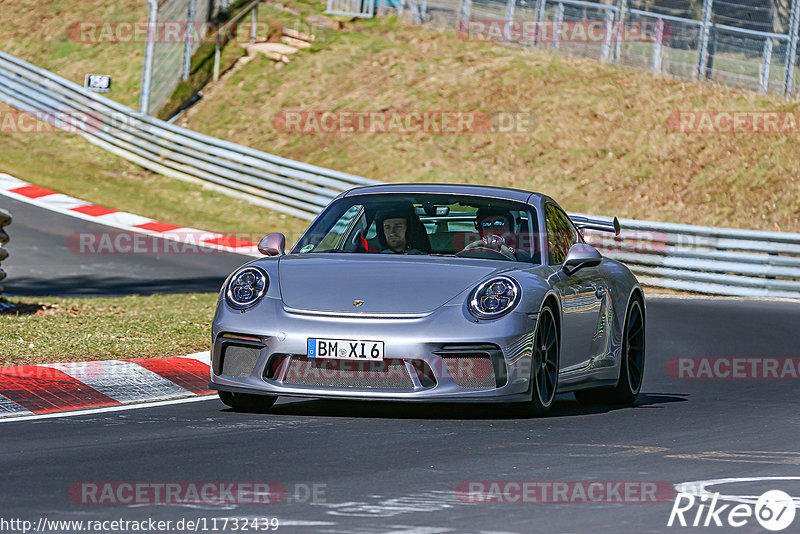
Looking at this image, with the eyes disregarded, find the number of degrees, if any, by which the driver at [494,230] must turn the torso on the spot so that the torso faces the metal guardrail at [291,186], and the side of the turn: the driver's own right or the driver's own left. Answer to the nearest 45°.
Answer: approximately 180°

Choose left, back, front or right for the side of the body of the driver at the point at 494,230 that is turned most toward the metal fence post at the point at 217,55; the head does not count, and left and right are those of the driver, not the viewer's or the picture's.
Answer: back

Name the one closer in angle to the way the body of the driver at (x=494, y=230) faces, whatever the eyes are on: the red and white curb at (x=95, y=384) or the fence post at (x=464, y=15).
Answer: the red and white curb

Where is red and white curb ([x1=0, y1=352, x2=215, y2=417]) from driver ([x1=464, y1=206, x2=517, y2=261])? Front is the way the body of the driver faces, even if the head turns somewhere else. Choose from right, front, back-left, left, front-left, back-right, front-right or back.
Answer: right

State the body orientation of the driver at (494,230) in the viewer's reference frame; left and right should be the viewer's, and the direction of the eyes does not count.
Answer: facing the viewer

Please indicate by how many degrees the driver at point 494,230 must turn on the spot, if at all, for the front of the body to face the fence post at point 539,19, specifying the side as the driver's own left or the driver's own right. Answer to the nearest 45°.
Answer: approximately 180°

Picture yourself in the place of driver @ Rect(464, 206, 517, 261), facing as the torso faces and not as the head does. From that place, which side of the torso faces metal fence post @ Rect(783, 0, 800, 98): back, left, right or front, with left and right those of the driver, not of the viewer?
back

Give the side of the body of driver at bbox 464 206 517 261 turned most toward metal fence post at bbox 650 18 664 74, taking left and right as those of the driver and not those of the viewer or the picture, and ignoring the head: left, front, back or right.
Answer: back

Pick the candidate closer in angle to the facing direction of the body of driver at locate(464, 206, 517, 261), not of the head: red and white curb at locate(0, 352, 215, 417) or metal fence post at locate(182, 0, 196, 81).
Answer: the red and white curb

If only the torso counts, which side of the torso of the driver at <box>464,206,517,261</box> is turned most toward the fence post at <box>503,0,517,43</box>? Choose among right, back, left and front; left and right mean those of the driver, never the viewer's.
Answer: back

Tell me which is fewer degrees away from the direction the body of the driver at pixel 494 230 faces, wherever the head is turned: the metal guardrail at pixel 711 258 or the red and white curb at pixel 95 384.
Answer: the red and white curb

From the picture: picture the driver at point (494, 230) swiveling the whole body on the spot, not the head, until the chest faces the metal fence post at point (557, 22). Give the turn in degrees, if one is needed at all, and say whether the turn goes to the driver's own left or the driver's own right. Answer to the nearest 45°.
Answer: approximately 180°

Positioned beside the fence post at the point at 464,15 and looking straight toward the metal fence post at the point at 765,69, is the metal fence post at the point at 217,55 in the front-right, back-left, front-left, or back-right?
back-right

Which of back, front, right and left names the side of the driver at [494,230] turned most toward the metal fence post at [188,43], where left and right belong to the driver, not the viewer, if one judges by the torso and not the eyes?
back
